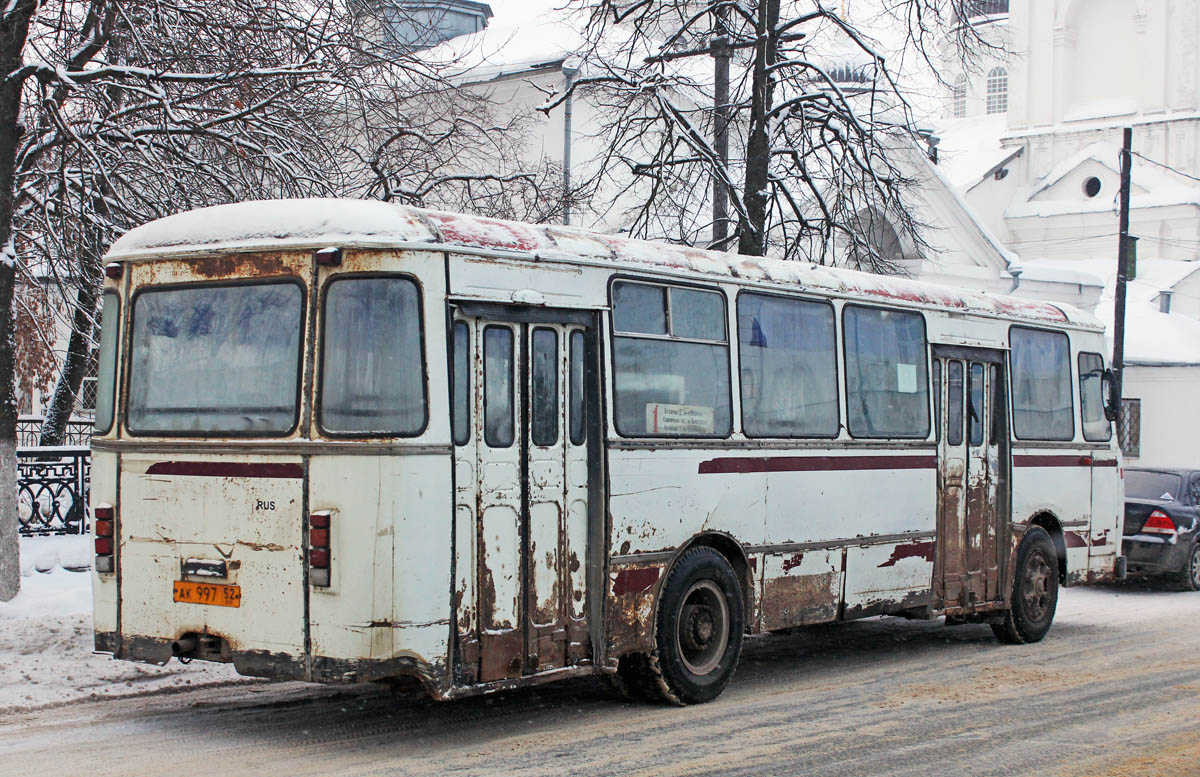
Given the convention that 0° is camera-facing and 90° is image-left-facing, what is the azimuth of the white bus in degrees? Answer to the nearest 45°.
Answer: approximately 225°

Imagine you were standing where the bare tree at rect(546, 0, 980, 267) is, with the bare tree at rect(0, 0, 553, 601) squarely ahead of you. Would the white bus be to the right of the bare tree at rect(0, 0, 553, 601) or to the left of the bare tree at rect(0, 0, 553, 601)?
left

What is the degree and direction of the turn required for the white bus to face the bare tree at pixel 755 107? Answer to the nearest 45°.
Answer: approximately 45° to its left

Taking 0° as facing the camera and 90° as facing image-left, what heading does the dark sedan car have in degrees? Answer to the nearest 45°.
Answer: approximately 225°

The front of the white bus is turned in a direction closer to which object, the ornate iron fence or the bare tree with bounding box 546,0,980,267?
the bare tree

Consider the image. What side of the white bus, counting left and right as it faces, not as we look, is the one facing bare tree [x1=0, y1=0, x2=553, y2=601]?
left
